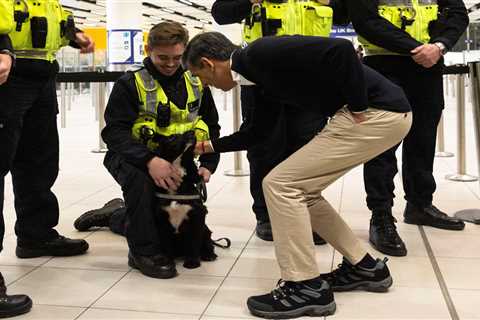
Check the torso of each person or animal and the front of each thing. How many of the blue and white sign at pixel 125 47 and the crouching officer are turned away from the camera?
0

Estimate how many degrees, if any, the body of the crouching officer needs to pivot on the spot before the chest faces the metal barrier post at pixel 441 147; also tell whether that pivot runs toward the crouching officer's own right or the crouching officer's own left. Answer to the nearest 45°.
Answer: approximately 90° to the crouching officer's own left

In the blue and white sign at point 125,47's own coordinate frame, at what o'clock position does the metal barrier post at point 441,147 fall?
The metal barrier post is roughly at 10 o'clock from the blue and white sign.

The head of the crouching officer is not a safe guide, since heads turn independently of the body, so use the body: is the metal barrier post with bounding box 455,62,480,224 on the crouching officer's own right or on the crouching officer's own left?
on the crouching officer's own left

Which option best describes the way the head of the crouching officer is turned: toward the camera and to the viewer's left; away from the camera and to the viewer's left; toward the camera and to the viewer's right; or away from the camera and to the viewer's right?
toward the camera and to the viewer's right

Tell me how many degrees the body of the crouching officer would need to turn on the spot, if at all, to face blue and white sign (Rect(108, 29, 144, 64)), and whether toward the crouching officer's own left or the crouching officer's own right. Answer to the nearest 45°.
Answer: approximately 135° to the crouching officer's own left

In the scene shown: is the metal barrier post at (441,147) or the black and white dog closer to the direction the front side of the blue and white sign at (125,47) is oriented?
the black and white dog

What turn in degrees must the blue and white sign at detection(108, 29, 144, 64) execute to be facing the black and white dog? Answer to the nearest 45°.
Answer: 0° — it already faces it

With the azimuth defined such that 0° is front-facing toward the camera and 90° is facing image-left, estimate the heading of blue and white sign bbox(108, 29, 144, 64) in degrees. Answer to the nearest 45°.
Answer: approximately 0°

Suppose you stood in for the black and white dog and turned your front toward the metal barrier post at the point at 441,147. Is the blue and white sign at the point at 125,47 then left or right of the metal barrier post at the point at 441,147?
left
